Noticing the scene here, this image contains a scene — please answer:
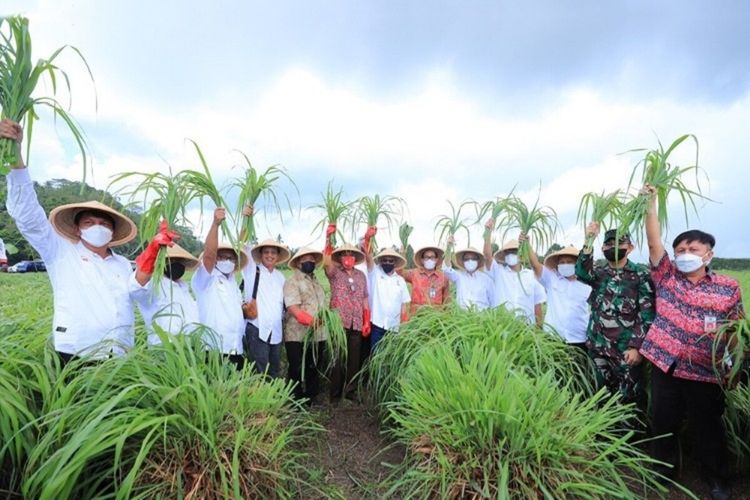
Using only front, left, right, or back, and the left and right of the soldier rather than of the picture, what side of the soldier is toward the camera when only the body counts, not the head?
front

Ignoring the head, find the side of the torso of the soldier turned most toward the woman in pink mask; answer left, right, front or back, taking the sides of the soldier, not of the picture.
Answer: right

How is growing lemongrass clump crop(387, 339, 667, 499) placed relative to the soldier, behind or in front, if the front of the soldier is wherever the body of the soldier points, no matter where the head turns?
in front

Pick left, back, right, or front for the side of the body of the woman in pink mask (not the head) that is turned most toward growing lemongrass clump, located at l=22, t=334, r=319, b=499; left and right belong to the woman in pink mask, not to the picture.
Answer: front

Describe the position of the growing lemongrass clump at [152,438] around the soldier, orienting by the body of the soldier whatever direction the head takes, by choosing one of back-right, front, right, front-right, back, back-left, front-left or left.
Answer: front-right

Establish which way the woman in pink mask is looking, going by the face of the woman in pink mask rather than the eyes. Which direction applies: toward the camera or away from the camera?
toward the camera

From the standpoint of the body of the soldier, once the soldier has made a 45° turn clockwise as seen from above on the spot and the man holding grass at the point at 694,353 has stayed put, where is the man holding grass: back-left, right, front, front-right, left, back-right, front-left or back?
left

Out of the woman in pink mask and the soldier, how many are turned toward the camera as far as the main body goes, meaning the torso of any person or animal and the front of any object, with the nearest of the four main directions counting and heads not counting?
2

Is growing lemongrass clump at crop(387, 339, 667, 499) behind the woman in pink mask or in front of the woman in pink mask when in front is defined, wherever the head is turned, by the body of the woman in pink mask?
in front

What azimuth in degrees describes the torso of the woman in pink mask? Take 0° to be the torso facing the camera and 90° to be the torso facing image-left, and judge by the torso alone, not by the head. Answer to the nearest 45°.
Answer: approximately 0°

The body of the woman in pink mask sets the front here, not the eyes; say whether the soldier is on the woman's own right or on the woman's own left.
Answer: on the woman's own left

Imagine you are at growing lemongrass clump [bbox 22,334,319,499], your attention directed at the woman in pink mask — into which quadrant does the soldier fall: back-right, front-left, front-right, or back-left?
front-right
